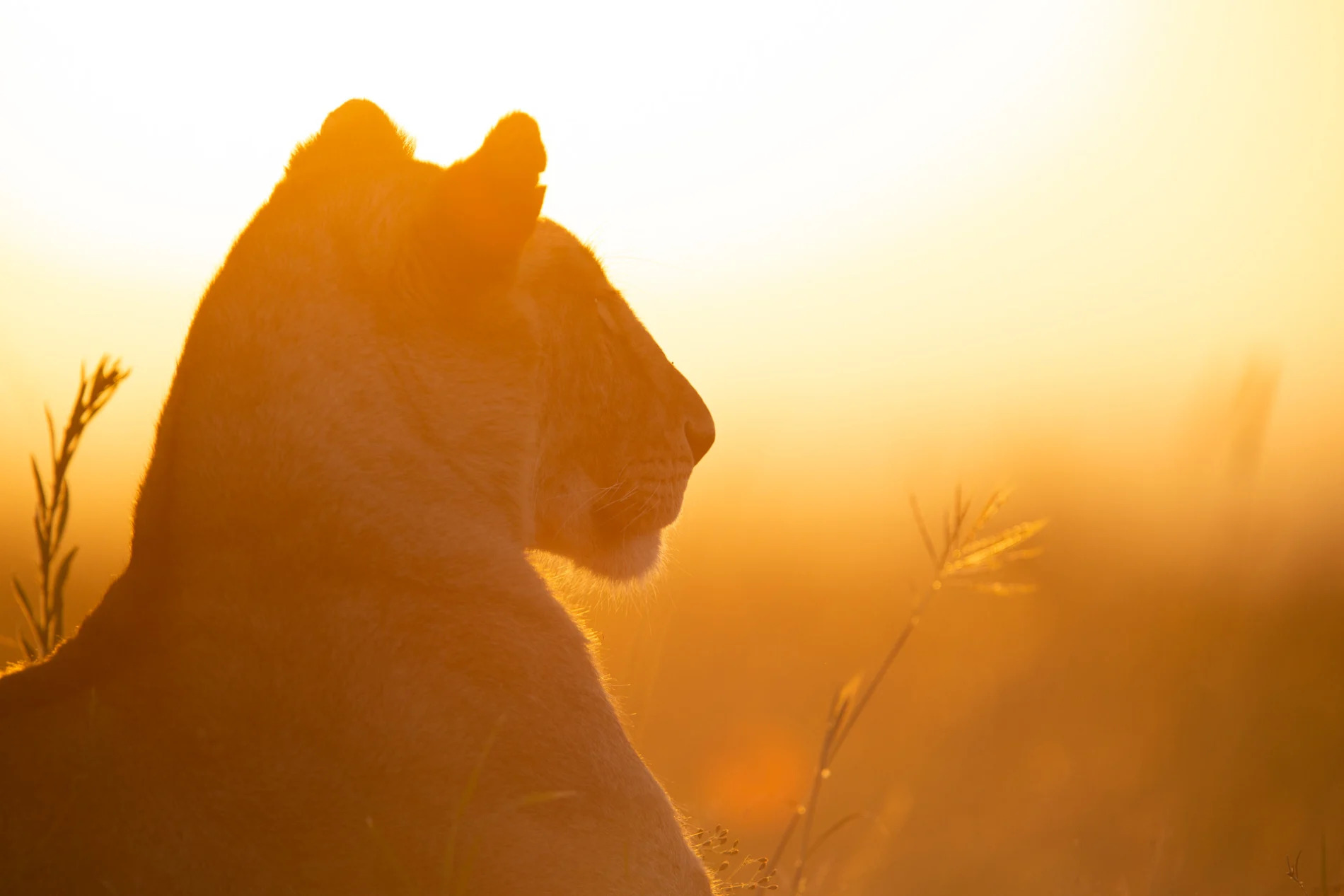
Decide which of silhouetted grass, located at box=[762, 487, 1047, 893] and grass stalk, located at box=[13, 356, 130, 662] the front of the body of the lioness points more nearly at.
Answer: the silhouetted grass

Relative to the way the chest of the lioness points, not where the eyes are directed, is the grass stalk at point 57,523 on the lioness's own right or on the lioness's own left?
on the lioness's own left
